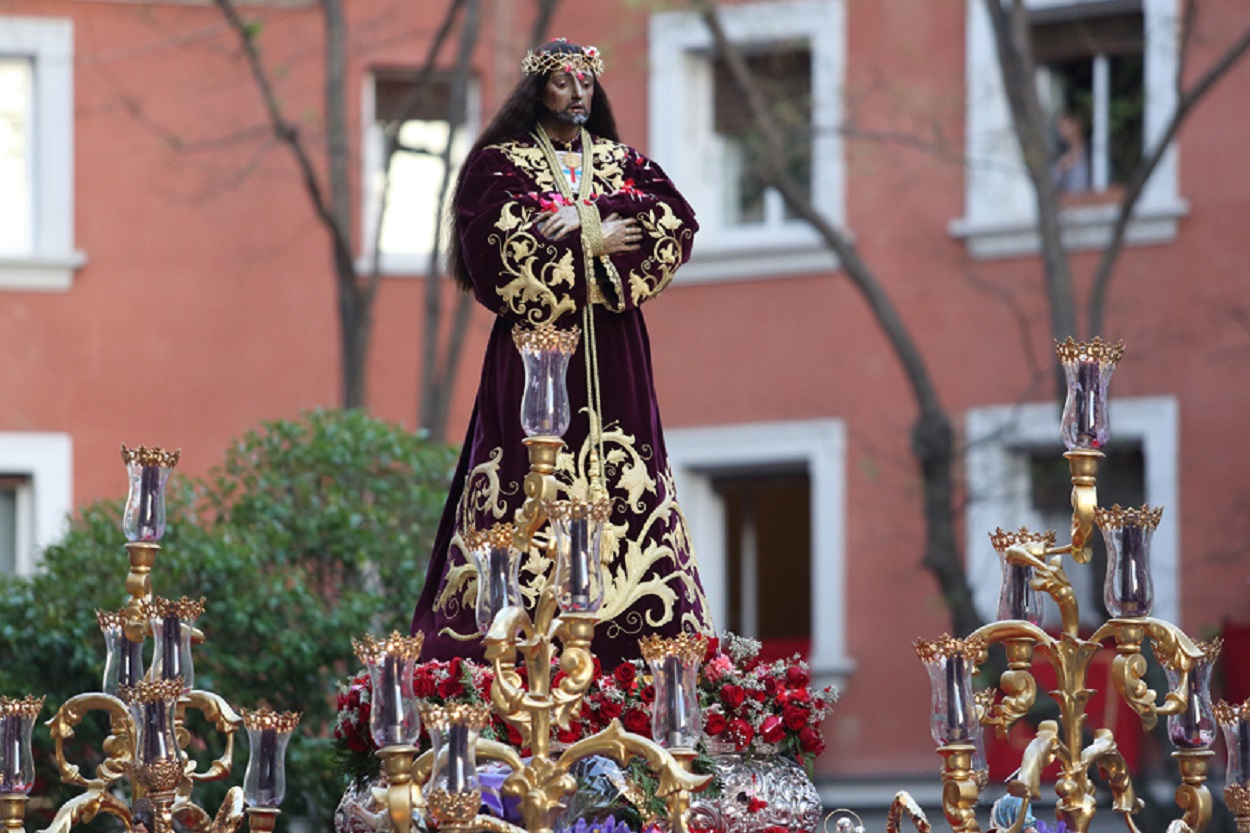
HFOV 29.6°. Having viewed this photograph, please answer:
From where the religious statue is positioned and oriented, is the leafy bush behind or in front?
behind

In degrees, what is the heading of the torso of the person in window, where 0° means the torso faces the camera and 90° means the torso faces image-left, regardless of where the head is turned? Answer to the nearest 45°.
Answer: approximately 45°

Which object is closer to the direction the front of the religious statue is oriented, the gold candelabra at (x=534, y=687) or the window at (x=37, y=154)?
the gold candelabra

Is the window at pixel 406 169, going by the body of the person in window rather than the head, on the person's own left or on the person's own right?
on the person's own right

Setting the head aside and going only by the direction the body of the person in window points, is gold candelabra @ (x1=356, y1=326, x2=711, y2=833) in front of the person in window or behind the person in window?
in front

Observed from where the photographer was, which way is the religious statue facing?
facing the viewer and to the right of the viewer

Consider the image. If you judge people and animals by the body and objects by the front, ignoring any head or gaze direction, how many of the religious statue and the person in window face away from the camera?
0

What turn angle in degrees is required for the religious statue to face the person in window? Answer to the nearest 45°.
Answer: approximately 135° to its left

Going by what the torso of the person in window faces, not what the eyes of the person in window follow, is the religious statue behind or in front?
in front

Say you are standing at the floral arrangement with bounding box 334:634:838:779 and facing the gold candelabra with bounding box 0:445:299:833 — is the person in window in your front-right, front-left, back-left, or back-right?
back-right

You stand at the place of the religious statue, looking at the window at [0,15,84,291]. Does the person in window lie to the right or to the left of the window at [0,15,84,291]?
right
